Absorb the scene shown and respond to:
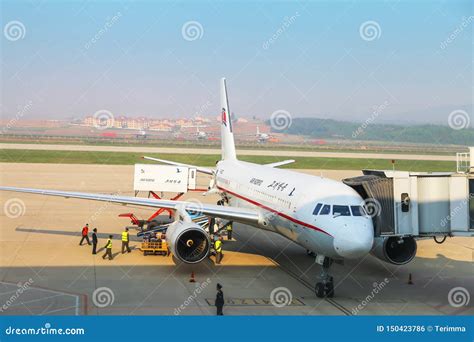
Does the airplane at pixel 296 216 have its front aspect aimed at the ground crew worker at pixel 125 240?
no

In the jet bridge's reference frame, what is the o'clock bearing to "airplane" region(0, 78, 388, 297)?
The airplane is roughly at 12 o'clock from the jet bridge.

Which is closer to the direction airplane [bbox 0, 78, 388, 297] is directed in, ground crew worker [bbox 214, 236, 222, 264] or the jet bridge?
the jet bridge

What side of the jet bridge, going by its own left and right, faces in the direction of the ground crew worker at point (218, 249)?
front

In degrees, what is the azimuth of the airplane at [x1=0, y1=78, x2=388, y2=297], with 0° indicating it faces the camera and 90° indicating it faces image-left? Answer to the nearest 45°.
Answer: approximately 315°

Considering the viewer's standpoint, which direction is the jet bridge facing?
facing to the left of the viewer

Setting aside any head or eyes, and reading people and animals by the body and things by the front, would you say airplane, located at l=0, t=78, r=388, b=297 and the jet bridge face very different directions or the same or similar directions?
very different directions

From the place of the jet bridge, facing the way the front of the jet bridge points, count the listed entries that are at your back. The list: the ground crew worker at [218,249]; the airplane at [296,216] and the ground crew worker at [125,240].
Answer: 0

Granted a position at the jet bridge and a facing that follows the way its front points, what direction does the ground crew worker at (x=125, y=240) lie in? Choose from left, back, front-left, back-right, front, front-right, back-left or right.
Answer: front

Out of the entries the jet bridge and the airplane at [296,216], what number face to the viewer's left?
1
